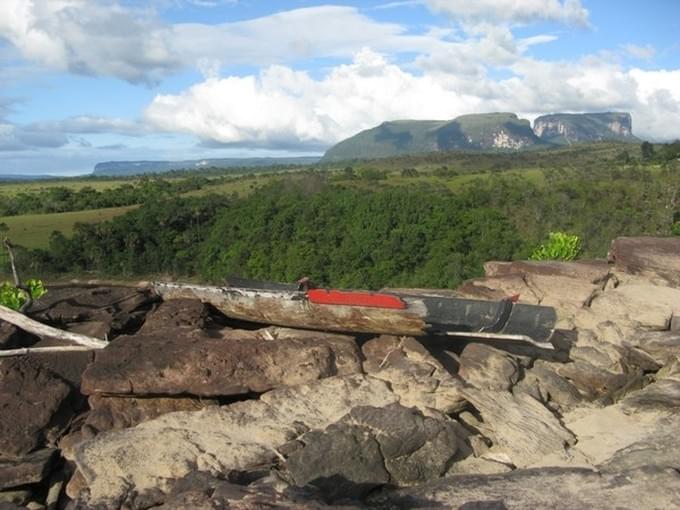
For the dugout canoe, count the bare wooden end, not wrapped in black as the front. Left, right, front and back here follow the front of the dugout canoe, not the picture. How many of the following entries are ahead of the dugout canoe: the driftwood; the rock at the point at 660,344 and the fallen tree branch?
2

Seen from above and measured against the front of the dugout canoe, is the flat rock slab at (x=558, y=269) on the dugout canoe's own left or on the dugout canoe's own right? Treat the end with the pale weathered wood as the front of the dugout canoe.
on the dugout canoe's own right

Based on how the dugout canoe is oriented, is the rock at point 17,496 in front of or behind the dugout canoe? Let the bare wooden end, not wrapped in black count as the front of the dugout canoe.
in front

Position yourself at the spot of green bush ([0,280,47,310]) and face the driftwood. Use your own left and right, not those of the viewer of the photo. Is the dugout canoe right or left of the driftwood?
left

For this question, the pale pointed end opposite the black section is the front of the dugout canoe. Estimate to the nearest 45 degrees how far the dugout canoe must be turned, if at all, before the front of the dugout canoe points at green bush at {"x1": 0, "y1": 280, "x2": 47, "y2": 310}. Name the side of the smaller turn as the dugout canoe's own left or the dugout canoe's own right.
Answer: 0° — it already faces it

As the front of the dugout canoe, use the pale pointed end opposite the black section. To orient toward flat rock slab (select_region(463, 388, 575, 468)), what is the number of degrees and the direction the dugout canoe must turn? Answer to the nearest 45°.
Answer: approximately 135° to its left

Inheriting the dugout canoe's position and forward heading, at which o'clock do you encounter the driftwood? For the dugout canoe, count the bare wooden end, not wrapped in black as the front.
The driftwood is roughly at 12 o'clock from the dugout canoe.

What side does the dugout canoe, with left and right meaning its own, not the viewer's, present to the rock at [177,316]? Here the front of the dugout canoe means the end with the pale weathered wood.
front

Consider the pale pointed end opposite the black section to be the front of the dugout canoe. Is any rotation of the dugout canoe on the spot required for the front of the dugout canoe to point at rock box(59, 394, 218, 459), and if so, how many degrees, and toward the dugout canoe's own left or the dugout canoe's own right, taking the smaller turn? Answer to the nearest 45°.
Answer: approximately 45° to the dugout canoe's own left

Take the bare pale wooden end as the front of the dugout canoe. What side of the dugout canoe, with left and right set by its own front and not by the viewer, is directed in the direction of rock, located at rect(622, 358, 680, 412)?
back

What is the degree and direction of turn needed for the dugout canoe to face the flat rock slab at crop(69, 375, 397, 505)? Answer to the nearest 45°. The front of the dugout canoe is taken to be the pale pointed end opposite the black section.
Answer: approximately 45° to its left

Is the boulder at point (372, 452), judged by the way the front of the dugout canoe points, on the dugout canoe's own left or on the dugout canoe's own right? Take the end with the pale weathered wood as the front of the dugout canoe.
on the dugout canoe's own left

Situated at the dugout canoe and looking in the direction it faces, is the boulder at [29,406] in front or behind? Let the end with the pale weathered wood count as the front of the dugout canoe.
in front

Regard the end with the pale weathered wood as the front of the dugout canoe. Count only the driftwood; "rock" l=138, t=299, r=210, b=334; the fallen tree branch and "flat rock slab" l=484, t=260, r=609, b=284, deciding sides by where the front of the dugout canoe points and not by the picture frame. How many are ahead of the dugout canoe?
3

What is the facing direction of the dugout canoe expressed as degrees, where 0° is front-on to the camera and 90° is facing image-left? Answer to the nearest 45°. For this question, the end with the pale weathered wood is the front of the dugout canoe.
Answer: approximately 90°

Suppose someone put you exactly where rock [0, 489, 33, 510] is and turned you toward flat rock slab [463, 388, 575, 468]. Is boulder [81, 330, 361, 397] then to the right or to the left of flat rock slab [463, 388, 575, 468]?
left

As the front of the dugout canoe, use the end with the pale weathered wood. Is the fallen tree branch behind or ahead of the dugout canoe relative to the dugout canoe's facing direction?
ahead
